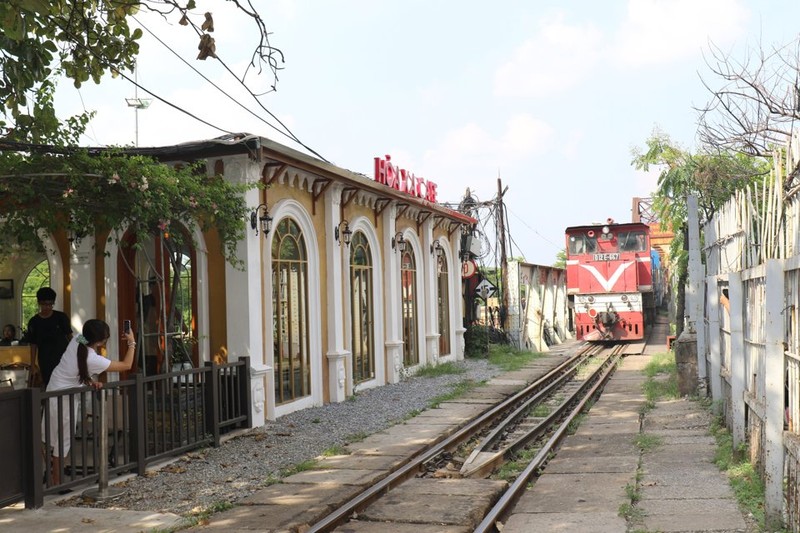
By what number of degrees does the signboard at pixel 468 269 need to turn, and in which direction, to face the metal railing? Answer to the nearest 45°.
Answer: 0° — it already faces it

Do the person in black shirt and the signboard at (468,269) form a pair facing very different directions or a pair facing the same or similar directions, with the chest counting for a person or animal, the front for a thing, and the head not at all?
same or similar directions

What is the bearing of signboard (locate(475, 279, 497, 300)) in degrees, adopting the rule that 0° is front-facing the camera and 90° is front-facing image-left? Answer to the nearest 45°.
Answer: approximately 0°

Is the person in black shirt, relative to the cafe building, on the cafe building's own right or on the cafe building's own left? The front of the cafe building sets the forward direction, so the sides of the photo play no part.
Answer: on the cafe building's own right

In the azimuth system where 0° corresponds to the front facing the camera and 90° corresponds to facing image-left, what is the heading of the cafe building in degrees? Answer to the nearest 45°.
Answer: approximately 315°

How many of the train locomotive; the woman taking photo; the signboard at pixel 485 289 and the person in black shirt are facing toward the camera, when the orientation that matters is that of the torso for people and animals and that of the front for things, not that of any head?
3

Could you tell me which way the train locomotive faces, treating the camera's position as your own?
facing the viewer

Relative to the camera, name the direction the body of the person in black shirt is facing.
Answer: toward the camera

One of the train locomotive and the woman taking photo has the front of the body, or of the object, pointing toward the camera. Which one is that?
the train locomotive

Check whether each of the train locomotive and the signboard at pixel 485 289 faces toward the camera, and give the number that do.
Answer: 2
